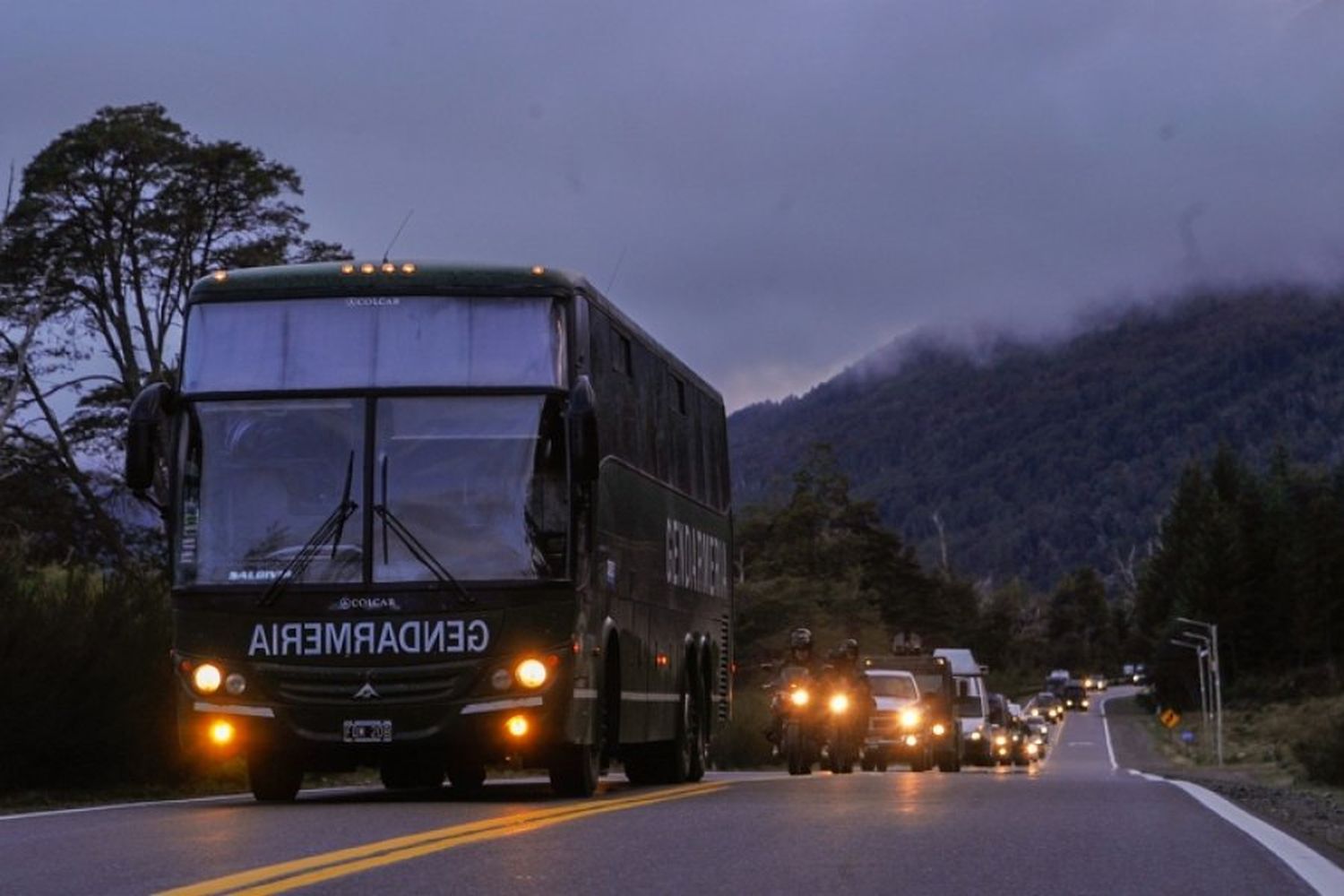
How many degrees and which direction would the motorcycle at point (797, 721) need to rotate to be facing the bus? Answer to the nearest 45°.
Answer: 0° — it already faces it

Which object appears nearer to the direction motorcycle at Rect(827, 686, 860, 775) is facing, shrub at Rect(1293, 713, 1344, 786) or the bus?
the bus

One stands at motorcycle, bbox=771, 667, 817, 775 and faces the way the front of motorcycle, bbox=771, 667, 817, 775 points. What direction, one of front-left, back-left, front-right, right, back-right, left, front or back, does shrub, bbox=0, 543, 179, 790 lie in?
front-right

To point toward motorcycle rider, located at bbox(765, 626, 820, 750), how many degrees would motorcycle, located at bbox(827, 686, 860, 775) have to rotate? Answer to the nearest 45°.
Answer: approximately 45° to its right

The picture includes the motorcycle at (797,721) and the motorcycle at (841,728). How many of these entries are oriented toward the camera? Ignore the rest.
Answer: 2

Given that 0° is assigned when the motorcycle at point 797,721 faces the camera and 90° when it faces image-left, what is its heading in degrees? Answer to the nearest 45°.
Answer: approximately 0°

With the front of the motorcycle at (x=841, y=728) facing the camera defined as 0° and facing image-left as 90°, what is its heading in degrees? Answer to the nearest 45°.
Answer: approximately 0°

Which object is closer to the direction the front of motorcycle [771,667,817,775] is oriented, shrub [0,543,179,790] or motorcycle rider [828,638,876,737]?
the shrub
